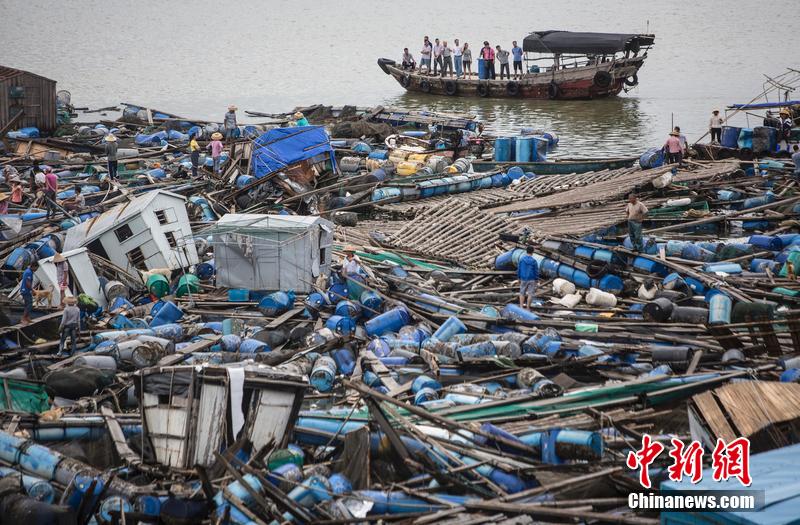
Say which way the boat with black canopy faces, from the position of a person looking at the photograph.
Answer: facing to the left of the viewer

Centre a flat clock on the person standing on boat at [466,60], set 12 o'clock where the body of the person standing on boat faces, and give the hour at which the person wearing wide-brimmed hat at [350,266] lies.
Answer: The person wearing wide-brimmed hat is roughly at 12 o'clock from the person standing on boat.

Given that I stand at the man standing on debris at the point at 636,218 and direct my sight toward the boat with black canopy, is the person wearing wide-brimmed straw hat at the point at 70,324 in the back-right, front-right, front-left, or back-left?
back-left

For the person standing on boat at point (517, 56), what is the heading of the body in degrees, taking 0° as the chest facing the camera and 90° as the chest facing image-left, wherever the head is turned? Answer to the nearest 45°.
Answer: approximately 0°

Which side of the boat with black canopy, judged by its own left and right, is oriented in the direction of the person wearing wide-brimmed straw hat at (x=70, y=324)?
left

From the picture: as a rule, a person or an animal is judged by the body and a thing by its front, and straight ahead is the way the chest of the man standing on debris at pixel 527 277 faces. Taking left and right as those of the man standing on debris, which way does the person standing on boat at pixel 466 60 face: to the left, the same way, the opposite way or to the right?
the opposite way

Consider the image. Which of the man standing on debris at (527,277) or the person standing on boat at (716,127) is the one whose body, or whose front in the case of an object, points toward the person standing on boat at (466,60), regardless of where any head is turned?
the man standing on debris

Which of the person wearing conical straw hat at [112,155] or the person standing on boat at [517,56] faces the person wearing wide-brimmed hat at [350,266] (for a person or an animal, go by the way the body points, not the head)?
the person standing on boat

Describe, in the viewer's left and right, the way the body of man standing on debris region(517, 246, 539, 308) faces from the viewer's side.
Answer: facing away from the viewer

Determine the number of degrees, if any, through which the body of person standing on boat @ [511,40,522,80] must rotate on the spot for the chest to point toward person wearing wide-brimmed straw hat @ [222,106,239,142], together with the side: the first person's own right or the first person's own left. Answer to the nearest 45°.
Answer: approximately 45° to the first person's own right

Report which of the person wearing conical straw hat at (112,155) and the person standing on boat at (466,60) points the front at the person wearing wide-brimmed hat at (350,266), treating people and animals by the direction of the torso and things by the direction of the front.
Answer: the person standing on boat

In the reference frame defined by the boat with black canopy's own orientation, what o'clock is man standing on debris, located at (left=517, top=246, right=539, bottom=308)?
The man standing on debris is roughly at 9 o'clock from the boat with black canopy.

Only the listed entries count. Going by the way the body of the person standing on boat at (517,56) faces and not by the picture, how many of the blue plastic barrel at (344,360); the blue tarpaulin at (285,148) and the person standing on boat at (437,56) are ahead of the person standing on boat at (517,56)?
2

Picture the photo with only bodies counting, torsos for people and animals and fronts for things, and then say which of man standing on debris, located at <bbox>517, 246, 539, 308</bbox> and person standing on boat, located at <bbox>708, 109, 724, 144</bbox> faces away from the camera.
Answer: the man standing on debris

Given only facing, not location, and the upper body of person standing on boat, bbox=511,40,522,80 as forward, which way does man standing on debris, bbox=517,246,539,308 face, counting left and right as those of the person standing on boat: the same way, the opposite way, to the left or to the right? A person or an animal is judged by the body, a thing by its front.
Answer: the opposite way
